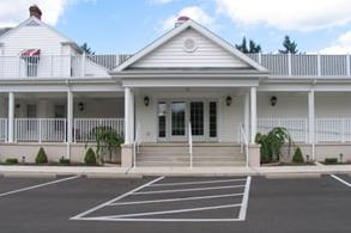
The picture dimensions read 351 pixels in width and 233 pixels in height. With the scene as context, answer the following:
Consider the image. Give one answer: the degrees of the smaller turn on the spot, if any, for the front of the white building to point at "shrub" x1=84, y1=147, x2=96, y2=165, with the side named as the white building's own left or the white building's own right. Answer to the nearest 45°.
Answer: approximately 90° to the white building's own right

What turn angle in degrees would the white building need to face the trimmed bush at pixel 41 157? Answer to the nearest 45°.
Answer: approximately 90° to its right

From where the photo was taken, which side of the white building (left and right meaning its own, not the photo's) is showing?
front

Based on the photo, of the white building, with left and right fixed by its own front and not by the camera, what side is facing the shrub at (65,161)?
right

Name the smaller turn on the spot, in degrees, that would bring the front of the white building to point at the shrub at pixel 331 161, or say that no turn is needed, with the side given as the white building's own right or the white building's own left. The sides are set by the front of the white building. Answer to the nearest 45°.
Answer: approximately 90° to the white building's own left

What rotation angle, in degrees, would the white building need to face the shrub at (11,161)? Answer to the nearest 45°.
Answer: approximately 90° to its right
